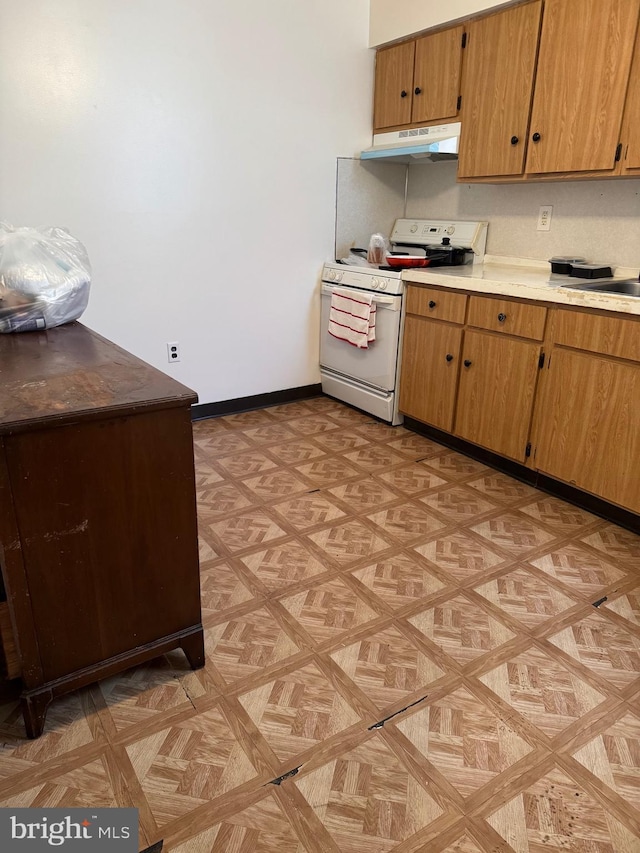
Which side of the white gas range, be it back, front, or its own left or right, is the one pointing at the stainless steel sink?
left

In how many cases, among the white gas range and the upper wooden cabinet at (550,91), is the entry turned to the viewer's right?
0

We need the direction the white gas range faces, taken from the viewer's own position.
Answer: facing the viewer and to the left of the viewer

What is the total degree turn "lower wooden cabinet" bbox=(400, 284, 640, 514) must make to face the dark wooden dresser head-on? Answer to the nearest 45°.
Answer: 0° — it already faces it

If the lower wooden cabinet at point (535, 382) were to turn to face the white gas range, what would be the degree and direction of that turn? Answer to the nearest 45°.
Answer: approximately 90° to its right

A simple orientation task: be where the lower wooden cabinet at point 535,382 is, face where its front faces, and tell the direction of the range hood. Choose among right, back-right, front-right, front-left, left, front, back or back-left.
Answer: right

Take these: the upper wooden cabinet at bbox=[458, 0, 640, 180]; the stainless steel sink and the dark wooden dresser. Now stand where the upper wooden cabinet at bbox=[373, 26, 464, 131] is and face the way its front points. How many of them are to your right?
0

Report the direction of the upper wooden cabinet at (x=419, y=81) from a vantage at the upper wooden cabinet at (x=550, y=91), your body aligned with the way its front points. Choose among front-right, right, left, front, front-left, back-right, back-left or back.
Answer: right

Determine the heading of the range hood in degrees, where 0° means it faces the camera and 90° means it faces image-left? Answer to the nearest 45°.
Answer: approximately 45°

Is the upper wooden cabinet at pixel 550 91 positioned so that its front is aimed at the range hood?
no

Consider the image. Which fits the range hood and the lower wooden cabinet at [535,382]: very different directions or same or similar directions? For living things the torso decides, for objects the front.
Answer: same or similar directions

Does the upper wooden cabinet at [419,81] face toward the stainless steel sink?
no

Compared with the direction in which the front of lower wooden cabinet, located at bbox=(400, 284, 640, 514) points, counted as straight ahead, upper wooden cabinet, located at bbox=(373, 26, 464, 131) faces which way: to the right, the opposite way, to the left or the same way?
the same way

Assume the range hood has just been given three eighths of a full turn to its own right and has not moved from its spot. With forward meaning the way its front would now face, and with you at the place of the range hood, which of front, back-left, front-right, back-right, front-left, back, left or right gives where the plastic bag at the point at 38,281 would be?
back-left

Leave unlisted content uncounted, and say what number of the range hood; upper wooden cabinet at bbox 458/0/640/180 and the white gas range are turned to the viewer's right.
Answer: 0

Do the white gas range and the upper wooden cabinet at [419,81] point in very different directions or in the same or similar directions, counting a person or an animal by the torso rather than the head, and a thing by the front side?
same or similar directions

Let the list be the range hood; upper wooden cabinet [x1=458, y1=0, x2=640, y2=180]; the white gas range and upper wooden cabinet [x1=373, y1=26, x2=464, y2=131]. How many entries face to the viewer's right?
0

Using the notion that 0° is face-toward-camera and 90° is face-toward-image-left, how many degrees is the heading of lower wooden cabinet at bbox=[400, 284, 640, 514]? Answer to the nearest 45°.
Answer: approximately 45°

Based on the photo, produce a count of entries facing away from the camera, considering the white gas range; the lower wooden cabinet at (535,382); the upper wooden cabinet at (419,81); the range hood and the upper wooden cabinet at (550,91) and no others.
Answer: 0

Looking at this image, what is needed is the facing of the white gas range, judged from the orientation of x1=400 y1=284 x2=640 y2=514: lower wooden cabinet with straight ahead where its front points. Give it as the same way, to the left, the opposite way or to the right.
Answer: the same way
